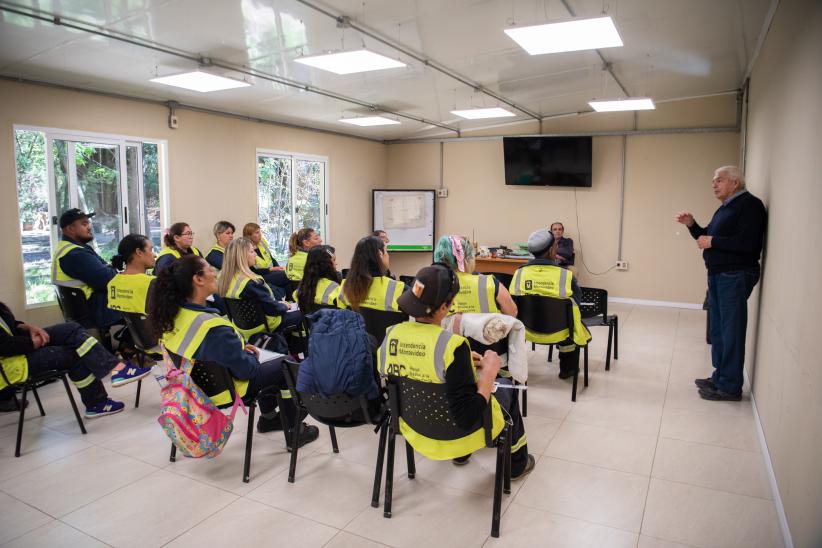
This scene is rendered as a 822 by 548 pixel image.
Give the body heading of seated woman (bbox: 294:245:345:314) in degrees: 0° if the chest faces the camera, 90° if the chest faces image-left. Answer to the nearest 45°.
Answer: approximately 225°

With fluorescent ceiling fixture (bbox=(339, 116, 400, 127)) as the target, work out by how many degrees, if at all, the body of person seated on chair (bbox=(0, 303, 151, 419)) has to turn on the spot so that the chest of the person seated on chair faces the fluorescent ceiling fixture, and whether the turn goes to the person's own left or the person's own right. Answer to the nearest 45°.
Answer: approximately 45° to the person's own left

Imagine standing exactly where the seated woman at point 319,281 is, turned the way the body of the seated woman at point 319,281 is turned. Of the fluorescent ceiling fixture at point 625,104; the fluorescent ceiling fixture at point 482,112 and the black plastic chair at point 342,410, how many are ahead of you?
2

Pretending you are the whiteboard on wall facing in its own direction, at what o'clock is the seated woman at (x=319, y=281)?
The seated woman is roughly at 12 o'clock from the whiteboard on wall.

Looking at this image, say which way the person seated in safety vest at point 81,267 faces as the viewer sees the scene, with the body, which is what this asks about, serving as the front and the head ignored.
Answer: to the viewer's right

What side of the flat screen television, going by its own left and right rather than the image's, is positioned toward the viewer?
front

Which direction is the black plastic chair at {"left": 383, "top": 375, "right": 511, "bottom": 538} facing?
away from the camera

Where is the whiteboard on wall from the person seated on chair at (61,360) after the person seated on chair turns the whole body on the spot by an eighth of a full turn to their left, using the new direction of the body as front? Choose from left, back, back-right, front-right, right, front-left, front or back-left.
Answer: front

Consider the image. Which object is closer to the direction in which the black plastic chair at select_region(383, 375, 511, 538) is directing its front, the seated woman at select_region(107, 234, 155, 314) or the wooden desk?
the wooden desk

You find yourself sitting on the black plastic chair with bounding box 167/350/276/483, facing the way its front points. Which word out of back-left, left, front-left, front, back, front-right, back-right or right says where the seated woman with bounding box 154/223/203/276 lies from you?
front-left

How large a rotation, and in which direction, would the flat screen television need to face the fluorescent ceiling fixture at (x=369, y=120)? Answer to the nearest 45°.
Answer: approximately 45° to its right

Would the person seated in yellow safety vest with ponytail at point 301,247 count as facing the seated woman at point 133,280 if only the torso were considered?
no

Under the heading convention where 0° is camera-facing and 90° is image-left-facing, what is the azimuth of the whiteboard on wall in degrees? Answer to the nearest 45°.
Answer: approximately 0°

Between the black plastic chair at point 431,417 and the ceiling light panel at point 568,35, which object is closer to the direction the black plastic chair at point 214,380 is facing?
the ceiling light panel

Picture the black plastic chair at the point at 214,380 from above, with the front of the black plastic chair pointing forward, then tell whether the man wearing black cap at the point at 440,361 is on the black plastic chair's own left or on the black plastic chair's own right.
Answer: on the black plastic chair's own right

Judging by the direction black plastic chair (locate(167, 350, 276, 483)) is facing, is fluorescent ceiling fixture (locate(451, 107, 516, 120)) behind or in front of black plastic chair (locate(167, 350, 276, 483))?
in front

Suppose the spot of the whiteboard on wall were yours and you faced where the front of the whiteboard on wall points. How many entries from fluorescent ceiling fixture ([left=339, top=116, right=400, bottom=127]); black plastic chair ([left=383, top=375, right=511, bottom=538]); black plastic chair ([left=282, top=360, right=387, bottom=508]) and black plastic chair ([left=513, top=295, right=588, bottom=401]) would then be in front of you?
4

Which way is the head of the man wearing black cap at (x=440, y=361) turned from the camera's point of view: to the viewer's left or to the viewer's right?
to the viewer's right

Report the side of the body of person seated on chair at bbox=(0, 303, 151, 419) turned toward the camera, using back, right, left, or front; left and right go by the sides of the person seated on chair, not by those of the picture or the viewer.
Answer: right

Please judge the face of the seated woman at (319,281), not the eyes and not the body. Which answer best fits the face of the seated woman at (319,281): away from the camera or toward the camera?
away from the camera

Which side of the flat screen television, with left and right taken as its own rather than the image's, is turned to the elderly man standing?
front

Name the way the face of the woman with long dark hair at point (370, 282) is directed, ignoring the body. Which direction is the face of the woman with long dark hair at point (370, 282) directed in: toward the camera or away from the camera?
away from the camera
